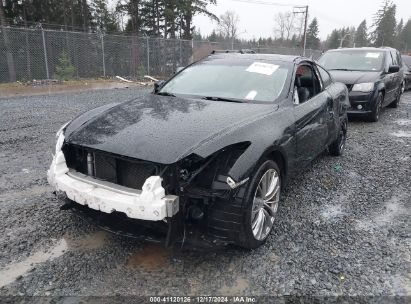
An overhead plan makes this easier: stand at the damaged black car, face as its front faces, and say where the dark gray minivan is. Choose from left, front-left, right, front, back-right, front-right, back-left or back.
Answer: back

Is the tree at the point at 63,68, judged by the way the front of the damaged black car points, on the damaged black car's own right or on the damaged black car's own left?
on the damaged black car's own right

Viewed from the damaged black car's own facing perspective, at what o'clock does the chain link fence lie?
The chain link fence is roughly at 4 o'clock from the damaged black car.

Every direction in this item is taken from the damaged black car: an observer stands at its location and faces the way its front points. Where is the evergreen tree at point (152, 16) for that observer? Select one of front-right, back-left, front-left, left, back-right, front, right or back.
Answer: back-right

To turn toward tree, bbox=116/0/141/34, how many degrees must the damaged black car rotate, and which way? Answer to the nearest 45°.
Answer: approximately 135° to its right

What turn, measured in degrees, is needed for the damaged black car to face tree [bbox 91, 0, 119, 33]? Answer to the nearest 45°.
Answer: approximately 135° to its right
